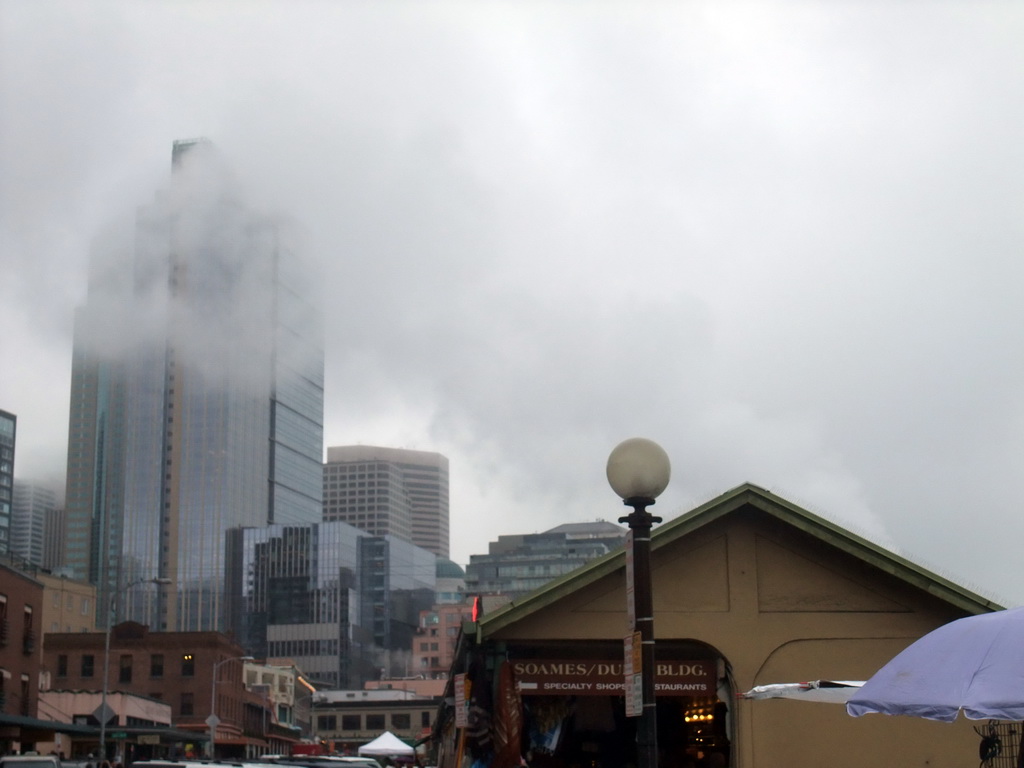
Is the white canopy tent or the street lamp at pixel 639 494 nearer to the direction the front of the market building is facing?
the street lamp

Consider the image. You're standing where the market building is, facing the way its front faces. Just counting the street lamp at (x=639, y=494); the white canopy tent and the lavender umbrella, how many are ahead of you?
2

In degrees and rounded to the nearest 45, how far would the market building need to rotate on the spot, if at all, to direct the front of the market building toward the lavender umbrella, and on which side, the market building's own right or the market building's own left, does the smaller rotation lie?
0° — it already faces it

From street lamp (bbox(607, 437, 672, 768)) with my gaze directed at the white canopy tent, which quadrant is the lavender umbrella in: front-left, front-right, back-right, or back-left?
back-right

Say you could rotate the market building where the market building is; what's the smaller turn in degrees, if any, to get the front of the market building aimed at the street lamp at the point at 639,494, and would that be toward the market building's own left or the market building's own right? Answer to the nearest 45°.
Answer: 0° — it already faces it

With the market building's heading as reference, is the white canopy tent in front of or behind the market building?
behind

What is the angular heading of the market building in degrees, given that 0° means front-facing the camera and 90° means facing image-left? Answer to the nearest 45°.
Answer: approximately 0°

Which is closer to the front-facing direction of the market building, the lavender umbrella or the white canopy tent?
the lavender umbrella

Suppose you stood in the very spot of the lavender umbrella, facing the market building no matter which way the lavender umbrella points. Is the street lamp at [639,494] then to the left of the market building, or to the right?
left
